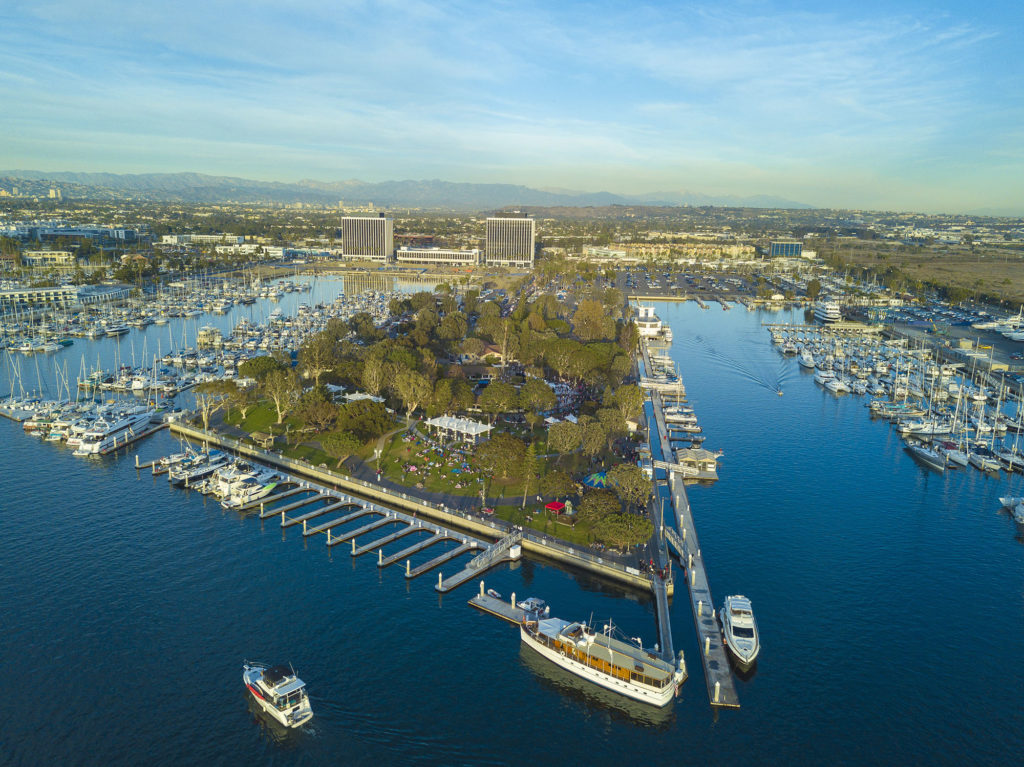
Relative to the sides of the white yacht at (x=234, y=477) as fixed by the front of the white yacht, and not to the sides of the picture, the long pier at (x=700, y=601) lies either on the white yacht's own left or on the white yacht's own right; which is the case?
on the white yacht's own right

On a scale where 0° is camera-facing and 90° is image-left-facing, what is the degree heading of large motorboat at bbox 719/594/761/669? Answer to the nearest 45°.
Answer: approximately 0°

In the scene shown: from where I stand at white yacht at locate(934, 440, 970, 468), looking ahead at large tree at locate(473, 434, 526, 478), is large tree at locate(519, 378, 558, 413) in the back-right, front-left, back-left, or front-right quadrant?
front-right

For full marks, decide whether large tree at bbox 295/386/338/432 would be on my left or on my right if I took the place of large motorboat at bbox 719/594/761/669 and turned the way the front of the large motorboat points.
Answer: on my right

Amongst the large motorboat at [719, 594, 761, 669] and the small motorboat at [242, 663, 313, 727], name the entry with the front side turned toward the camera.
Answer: the large motorboat at [719, 594, 761, 669]

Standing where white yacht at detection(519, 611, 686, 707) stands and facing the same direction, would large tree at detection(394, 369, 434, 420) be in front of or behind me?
in front

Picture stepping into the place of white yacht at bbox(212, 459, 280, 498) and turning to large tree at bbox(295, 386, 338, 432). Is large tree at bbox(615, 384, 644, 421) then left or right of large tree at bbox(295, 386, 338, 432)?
right

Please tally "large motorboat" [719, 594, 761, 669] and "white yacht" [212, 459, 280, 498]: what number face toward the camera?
1
